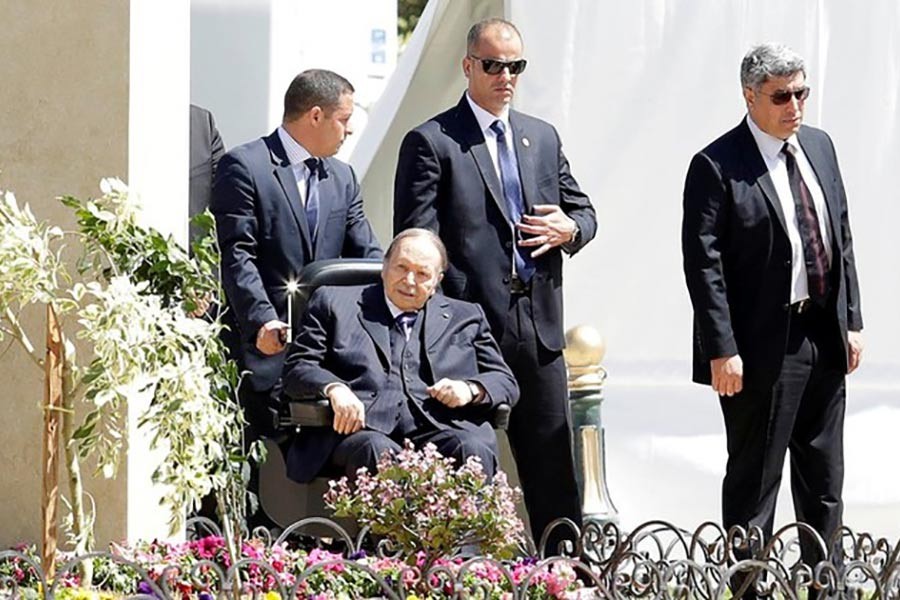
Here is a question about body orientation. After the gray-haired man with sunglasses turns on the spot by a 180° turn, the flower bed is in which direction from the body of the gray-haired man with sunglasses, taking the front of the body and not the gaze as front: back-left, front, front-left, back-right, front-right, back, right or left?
left

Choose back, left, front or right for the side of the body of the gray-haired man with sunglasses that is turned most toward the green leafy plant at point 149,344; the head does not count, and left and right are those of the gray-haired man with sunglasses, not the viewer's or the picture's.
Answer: right

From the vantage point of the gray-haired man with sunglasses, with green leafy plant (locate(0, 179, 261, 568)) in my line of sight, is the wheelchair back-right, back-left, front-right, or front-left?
front-right

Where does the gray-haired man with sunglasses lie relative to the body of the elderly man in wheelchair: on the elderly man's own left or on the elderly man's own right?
on the elderly man's own left

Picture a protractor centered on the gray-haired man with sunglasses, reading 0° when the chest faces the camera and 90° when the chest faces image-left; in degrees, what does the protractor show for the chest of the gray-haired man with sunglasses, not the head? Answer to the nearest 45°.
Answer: approximately 315°

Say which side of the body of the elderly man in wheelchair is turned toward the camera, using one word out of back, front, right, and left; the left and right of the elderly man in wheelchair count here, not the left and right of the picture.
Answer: front

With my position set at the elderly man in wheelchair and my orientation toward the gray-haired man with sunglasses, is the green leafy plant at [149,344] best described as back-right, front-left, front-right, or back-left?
back-right

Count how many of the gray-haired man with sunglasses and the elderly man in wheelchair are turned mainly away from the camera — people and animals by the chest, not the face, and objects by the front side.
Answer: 0

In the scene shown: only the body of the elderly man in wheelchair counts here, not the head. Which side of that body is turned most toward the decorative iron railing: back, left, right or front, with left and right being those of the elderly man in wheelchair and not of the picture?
front

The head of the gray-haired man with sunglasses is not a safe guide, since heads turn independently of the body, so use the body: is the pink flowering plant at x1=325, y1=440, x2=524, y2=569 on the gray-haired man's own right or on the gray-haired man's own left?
on the gray-haired man's own right
